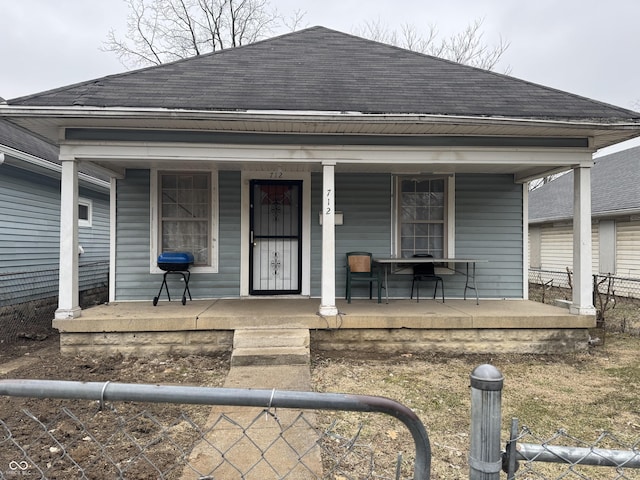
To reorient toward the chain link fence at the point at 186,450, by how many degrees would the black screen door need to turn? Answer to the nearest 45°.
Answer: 0° — it already faces it

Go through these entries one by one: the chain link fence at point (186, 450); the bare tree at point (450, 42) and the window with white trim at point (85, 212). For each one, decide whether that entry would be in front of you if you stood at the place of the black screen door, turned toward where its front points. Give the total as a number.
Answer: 1

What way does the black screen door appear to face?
toward the camera

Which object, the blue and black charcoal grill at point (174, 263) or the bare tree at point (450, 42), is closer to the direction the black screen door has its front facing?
the blue and black charcoal grill

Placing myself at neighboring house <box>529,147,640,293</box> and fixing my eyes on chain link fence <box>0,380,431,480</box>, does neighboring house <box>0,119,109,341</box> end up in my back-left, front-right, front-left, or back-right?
front-right

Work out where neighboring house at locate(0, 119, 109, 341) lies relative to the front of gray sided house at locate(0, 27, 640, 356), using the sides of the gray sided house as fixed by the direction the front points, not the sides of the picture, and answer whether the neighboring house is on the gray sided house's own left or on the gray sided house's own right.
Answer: on the gray sided house's own right

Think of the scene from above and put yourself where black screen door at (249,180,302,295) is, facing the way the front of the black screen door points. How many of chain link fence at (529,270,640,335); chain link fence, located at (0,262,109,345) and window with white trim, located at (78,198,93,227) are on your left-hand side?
1

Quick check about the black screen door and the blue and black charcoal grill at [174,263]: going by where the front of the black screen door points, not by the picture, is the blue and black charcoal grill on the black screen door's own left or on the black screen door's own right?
on the black screen door's own right

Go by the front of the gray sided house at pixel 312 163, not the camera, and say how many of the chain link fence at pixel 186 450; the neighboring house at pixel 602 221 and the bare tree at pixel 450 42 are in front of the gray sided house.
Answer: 1

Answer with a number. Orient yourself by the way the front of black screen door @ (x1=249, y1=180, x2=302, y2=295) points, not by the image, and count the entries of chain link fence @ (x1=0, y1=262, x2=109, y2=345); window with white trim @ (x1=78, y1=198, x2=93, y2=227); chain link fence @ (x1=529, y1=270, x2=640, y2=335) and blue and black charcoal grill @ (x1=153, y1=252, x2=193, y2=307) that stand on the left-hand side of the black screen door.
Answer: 1

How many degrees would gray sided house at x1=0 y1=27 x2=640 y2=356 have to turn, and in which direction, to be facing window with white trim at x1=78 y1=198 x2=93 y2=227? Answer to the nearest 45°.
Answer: approximately 135° to its right

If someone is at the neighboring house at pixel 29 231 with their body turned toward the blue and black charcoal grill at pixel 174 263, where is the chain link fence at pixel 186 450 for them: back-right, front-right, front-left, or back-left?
front-right

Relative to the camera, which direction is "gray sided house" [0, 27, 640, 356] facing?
toward the camera

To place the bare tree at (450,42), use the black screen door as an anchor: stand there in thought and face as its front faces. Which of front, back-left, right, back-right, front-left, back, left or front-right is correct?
back-left

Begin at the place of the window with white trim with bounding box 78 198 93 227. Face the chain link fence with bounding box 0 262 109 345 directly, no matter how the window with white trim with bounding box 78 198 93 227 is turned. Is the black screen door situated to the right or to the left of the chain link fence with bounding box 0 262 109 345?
left
